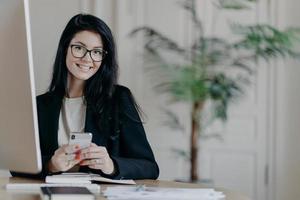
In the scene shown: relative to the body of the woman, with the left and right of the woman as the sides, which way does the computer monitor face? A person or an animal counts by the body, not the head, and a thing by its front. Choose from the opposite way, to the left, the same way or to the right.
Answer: the opposite way

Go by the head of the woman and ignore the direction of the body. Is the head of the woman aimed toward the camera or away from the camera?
toward the camera

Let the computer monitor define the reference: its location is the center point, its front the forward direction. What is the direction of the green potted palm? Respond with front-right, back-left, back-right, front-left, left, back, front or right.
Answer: front

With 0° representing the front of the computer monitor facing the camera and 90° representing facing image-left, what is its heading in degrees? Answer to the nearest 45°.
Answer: approximately 225°

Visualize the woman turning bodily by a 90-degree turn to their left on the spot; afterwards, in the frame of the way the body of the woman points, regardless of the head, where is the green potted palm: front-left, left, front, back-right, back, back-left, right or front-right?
left

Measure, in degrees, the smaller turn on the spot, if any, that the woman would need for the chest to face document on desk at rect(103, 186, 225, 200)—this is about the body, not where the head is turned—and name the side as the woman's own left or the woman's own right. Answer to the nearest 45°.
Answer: approximately 45° to the woman's own left

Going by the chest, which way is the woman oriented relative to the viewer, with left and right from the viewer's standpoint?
facing the viewer and to the left of the viewer
